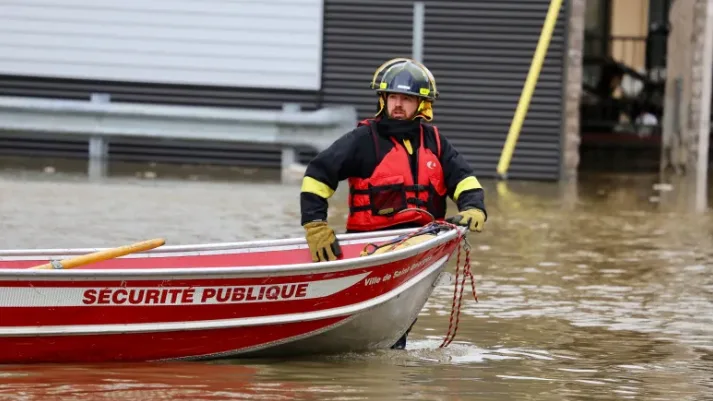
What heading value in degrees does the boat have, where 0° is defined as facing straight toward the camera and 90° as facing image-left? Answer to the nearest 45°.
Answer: approximately 270°

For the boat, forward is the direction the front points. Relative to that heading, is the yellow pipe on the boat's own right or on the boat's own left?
on the boat's own left

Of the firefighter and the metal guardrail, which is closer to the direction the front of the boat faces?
the firefighter

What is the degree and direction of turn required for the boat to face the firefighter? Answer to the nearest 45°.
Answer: approximately 45° to its left

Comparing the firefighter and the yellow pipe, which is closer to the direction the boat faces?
the firefighter

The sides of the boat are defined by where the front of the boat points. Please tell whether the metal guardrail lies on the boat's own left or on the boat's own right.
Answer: on the boat's own left
